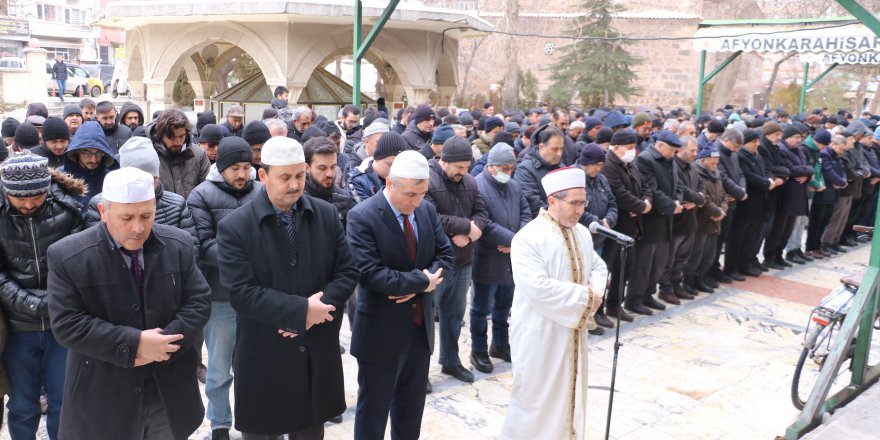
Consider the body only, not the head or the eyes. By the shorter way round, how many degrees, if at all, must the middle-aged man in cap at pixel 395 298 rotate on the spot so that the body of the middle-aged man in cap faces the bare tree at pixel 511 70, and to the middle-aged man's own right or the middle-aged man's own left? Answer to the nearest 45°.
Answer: approximately 135° to the middle-aged man's own left

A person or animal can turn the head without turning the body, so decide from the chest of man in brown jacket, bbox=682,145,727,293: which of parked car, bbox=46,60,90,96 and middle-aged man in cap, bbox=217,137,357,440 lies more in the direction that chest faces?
the middle-aged man in cap

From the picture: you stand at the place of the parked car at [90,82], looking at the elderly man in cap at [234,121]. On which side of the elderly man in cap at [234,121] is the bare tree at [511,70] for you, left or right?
left

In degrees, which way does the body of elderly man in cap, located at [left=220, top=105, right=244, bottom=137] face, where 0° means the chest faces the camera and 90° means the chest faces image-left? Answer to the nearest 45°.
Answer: approximately 315°

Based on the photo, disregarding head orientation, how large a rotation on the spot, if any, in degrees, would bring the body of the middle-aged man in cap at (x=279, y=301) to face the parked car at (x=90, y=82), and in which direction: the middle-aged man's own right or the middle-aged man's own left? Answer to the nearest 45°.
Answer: approximately 135° to the middle-aged man's own left

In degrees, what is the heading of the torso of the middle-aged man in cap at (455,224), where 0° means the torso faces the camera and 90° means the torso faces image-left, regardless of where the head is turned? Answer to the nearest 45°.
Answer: approximately 315°

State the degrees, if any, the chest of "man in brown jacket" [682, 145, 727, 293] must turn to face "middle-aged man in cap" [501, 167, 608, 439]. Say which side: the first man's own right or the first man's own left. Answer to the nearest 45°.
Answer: approximately 45° to the first man's own right

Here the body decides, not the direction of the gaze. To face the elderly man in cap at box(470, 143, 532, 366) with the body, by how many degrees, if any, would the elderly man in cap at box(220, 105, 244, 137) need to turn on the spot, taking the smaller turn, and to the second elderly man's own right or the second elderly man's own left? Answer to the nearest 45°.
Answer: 0° — they already face them

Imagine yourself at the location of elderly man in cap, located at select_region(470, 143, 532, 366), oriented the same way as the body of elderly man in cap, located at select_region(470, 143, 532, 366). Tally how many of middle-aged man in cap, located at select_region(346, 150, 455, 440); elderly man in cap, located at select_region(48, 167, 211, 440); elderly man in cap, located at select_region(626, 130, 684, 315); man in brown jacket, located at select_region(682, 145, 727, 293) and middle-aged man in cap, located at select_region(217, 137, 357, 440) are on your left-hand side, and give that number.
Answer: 2

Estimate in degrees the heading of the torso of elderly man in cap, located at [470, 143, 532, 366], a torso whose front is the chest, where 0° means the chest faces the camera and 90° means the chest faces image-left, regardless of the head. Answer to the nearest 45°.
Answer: approximately 315°

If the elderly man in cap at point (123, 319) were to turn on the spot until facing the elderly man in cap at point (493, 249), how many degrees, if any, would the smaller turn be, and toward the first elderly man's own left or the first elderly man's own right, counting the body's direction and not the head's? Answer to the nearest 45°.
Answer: approximately 90° to the first elderly man's own left

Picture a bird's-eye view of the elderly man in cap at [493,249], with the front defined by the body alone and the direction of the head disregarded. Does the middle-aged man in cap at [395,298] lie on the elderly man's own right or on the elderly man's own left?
on the elderly man's own right
